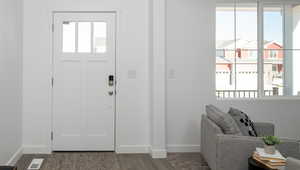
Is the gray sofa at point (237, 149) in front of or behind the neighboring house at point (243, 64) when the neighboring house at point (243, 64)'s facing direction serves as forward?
in front

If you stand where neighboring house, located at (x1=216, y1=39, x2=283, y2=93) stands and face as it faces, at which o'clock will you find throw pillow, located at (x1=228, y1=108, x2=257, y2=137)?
The throw pillow is roughly at 12 o'clock from the neighboring house.

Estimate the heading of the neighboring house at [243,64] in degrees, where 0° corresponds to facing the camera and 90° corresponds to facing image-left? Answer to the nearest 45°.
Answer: approximately 0°

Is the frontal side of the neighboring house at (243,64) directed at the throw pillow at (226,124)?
yes

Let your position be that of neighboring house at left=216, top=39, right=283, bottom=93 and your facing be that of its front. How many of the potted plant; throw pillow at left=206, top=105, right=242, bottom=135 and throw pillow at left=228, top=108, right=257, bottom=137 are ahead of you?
3

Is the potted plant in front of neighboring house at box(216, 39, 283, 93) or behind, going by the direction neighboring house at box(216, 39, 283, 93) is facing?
in front
